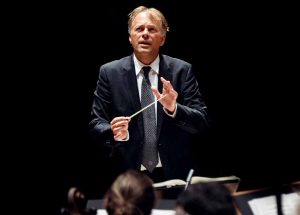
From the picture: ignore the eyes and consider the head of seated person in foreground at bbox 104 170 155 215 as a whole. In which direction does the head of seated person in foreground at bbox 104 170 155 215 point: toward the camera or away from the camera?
away from the camera

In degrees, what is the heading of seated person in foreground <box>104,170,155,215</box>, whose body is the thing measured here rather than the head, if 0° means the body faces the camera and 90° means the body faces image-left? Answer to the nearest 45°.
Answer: approximately 180°
